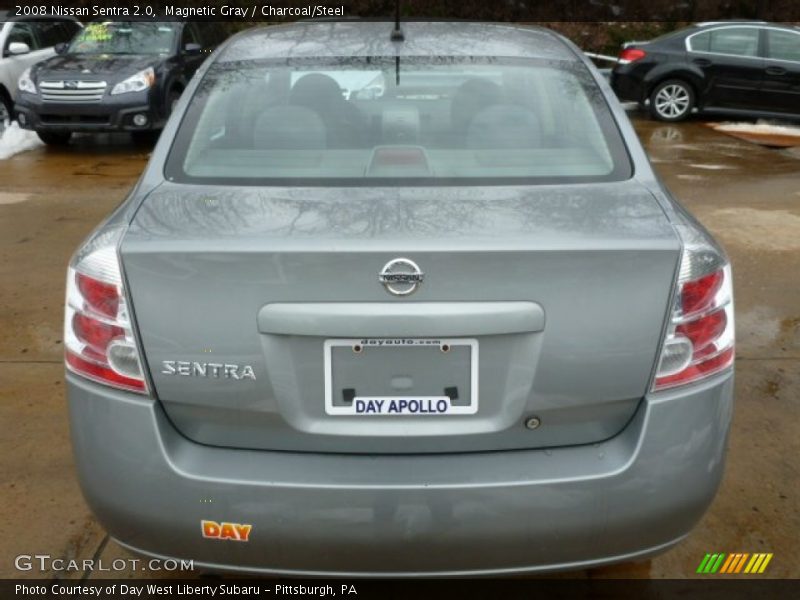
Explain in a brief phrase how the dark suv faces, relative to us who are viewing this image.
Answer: facing the viewer and to the left of the viewer

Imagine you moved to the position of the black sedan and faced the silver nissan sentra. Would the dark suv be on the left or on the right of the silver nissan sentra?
right

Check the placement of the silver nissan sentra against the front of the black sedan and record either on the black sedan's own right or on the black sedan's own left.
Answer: on the black sedan's own right

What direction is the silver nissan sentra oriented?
away from the camera

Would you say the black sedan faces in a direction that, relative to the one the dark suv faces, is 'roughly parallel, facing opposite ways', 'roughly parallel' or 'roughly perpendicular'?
roughly perpendicular

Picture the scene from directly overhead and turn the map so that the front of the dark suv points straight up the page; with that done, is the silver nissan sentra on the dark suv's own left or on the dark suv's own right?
on the dark suv's own left

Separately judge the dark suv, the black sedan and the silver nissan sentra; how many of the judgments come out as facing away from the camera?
1

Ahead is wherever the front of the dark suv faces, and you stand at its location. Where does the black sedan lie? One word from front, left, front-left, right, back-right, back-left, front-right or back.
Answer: back-left

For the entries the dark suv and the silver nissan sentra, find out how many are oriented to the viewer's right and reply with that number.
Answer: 0

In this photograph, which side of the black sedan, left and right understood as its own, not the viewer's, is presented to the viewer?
right

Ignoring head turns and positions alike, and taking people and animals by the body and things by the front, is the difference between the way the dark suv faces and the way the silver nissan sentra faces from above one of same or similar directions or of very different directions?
very different directions

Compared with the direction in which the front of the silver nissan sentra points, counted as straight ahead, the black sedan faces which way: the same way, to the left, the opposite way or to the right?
to the right

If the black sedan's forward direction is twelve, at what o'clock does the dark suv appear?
The dark suv is roughly at 5 o'clock from the black sedan.

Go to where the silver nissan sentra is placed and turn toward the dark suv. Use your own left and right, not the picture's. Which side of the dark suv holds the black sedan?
right

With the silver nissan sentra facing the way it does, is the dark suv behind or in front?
in front

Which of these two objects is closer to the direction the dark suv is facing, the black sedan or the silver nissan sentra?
the silver nissan sentra

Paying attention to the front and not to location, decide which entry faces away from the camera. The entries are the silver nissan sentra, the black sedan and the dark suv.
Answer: the silver nissan sentra
